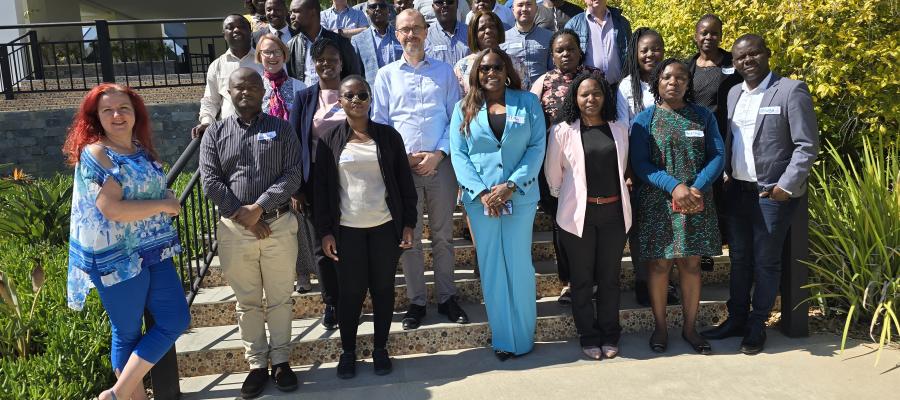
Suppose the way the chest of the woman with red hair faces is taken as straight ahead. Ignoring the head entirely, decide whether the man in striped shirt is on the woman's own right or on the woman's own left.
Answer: on the woman's own left

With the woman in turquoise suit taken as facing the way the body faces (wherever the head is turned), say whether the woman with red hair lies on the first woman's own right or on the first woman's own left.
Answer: on the first woman's own right

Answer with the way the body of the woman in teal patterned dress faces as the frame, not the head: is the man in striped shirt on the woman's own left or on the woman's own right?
on the woman's own right

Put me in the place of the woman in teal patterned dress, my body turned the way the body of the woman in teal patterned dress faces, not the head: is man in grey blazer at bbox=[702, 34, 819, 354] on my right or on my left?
on my left

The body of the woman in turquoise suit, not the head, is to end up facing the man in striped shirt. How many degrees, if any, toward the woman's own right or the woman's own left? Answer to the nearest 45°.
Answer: approximately 90° to the woman's own right

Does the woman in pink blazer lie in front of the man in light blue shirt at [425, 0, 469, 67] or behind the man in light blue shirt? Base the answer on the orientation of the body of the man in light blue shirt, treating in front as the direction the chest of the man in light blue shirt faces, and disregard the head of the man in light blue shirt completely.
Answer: in front

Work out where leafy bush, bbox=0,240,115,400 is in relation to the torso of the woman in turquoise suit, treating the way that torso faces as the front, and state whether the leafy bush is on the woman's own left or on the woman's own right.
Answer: on the woman's own right

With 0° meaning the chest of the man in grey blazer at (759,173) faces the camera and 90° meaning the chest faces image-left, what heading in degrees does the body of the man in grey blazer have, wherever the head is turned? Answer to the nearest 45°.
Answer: approximately 45°

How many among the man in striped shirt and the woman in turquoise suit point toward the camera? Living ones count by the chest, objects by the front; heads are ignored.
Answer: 2

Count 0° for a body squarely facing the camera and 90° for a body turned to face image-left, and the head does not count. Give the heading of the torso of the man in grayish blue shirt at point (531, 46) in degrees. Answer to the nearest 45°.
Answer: approximately 0°

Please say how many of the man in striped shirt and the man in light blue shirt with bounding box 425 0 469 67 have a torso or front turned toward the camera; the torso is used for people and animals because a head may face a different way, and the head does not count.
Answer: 2

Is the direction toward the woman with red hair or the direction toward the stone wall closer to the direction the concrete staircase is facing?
the woman with red hair
